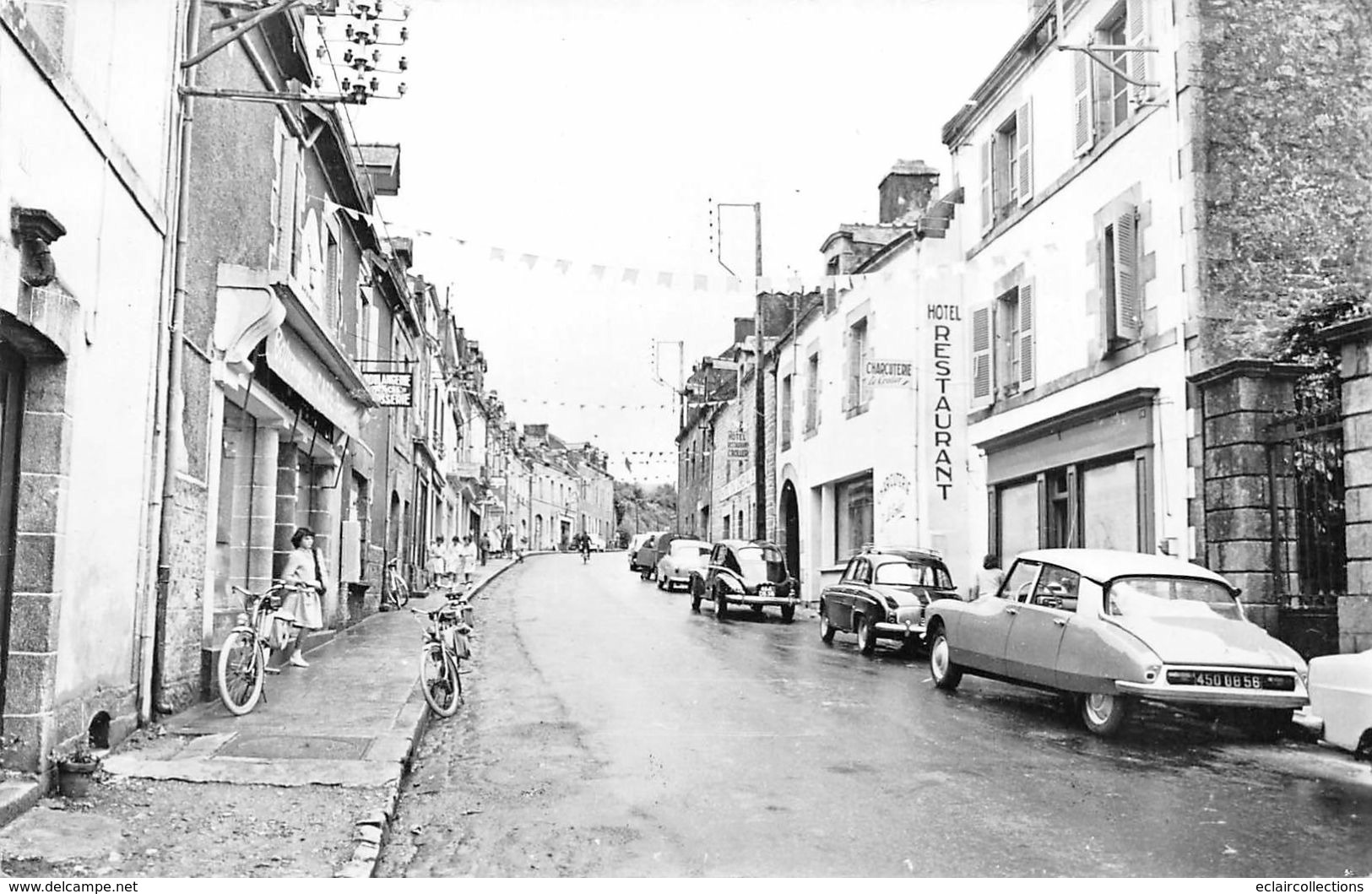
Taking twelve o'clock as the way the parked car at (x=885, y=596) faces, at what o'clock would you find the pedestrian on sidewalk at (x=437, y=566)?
The pedestrian on sidewalk is roughly at 12 o'clock from the parked car.

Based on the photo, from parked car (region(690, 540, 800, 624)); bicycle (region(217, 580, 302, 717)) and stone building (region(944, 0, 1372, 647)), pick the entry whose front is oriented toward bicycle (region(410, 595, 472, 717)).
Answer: the stone building

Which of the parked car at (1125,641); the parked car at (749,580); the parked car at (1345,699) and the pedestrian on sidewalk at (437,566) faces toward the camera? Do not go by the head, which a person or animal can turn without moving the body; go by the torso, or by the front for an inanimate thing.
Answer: the pedestrian on sidewalk

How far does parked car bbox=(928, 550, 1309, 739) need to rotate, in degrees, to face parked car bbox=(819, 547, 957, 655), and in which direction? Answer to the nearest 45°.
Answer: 0° — it already faces it

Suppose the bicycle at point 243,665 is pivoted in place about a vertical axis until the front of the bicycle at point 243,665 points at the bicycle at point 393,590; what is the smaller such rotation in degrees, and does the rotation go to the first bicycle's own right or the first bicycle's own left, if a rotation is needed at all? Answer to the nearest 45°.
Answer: approximately 135° to the first bicycle's own right

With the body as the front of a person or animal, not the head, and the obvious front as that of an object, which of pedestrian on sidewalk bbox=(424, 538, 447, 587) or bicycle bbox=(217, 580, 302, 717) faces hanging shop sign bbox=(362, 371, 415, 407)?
the pedestrian on sidewalk

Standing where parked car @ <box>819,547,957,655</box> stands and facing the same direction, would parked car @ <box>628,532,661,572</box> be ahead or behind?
ahead

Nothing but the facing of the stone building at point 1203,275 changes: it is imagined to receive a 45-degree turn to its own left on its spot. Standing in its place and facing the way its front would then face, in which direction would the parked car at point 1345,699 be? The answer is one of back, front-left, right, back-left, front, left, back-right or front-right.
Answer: front

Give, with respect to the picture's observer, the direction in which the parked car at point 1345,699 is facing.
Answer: facing away from the viewer and to the left of the viewer

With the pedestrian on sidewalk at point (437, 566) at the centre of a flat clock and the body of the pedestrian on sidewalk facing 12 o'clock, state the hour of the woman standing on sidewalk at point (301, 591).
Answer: The woman standing on sidewalk is roughly at 12 o'clock from the pedestrian on sidewalk.

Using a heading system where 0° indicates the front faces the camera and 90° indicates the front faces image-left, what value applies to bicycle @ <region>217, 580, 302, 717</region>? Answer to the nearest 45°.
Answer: approximately 45°

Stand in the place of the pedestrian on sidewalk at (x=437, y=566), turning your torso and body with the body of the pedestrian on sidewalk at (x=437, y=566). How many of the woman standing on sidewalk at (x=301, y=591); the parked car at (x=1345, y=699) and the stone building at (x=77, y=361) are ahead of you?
3

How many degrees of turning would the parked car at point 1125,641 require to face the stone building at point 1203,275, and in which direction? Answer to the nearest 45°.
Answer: approximately 45° to its right

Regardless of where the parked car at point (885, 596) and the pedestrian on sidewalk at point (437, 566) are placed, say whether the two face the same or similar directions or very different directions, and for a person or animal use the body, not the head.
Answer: very different directions

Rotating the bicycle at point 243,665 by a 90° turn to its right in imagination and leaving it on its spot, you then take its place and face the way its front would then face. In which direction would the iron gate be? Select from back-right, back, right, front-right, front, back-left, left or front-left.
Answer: back-right
